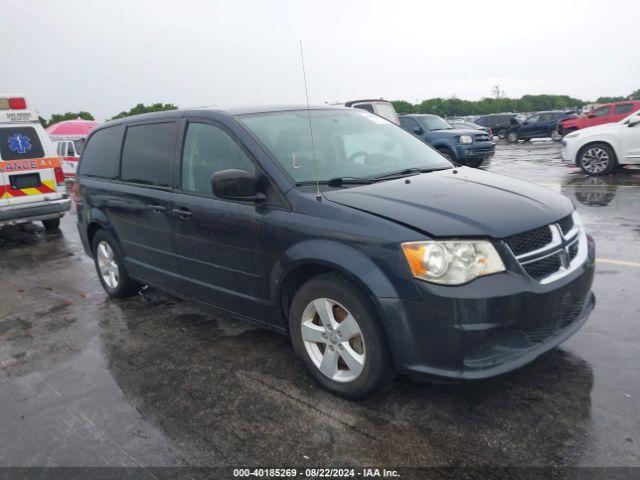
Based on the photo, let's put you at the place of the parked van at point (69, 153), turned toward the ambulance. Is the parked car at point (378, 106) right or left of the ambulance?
left

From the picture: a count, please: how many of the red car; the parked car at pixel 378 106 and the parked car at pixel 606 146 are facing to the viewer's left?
2

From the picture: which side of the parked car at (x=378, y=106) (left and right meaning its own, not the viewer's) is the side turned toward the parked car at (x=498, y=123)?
left

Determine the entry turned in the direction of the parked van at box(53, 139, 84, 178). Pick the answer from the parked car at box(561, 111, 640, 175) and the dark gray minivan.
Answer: the parked car at box(561, 111, 640, 175)

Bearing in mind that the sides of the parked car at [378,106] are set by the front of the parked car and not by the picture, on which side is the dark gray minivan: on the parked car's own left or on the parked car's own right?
on the parked car's own right

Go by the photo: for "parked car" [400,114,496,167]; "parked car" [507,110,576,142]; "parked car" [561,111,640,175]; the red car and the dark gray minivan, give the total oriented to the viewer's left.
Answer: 3

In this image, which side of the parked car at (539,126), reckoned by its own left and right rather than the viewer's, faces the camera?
left

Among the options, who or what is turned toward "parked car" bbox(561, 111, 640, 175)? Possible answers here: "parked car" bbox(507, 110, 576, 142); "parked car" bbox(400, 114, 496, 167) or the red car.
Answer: "parked car" bbox(400, 114, 496, 167)

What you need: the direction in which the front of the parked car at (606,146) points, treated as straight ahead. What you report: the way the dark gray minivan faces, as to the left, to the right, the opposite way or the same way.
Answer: the opposite way

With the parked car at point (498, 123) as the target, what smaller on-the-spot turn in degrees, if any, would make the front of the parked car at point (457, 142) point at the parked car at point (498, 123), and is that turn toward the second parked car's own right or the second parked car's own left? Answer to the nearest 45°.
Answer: approximately 135° to the second parked car's own left

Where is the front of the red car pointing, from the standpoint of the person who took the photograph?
facing to the left of the viewer

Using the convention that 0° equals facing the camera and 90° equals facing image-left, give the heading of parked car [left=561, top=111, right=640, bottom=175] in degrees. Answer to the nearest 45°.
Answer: approximately 90°

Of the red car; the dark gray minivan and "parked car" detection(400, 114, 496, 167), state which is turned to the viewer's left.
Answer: the red car

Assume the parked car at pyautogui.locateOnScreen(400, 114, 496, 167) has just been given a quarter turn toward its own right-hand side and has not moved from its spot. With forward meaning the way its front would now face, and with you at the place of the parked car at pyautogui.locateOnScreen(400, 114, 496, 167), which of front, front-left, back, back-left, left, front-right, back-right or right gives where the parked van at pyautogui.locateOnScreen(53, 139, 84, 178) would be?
front-right
